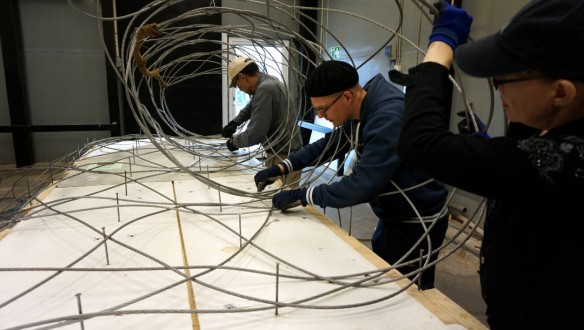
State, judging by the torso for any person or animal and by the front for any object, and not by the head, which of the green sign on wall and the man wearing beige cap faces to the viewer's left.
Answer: the man wearing beige cap

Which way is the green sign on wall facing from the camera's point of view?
toward the camera

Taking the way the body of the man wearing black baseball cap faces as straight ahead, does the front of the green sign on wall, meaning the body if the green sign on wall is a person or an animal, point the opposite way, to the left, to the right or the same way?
to the left

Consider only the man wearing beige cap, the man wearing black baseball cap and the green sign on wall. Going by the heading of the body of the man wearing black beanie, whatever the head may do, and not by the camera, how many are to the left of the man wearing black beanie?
1

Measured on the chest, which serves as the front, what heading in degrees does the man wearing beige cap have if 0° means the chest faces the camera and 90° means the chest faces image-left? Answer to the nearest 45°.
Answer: approximately 90°

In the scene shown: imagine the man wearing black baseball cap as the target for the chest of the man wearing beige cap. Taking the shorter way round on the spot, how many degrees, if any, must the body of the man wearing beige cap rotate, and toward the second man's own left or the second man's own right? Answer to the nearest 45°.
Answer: approximately 90° to the second man's own left

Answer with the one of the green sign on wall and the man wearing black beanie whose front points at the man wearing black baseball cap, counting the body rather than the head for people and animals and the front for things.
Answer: the green sign on wall

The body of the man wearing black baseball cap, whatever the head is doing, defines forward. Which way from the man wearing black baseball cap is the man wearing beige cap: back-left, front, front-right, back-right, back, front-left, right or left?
front-right

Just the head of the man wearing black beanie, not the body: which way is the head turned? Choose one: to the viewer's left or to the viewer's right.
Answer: to the viewer's left

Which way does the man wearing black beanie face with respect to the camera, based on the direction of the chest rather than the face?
to the viewer's left

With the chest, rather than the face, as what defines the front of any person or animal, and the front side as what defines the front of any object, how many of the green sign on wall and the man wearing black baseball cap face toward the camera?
1

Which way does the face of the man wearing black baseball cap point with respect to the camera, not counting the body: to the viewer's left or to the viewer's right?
to the viewer's left

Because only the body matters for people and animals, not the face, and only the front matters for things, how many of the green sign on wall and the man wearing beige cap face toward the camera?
1

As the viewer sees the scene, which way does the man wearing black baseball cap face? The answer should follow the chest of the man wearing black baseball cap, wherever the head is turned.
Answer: to the viewer's left

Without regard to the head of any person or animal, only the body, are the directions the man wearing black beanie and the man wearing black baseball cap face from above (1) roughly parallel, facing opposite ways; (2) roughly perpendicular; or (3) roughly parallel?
roughly parallel
